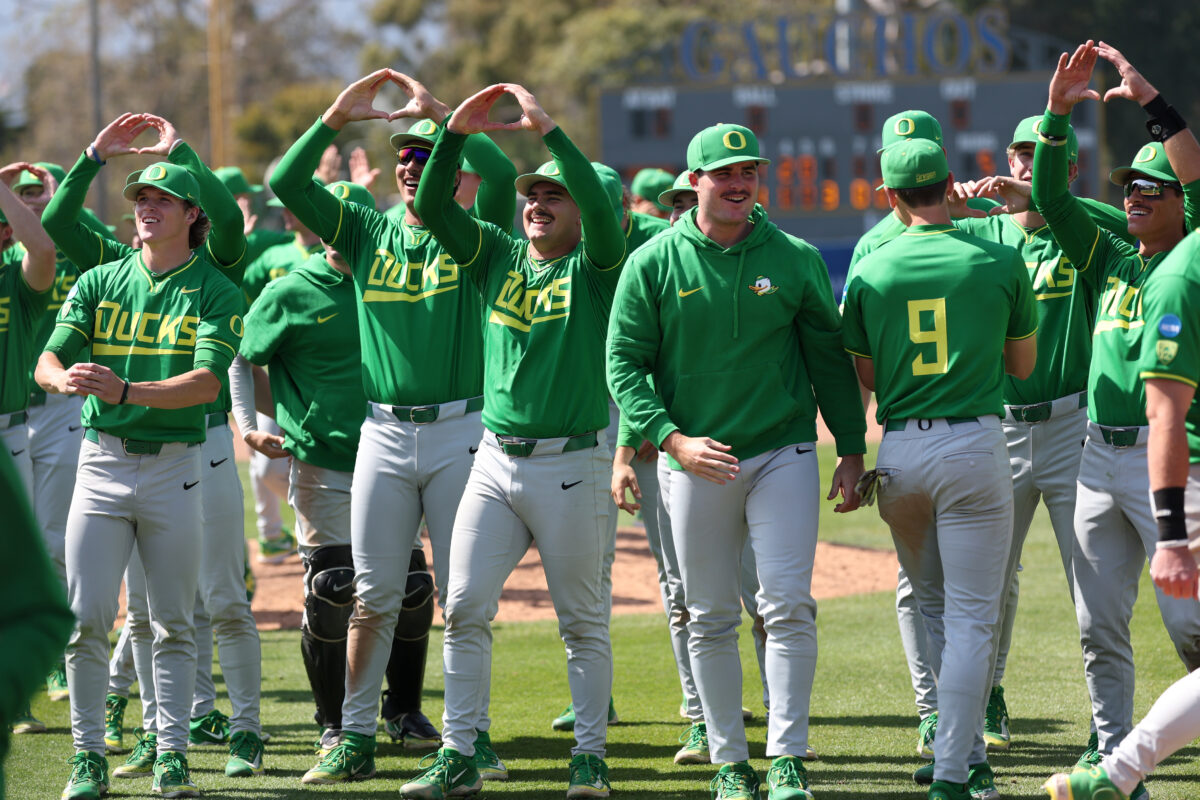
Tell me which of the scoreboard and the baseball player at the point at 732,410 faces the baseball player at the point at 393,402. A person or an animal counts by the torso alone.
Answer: the scoreboard

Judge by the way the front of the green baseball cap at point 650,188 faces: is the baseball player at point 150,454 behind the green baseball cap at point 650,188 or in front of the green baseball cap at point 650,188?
in front

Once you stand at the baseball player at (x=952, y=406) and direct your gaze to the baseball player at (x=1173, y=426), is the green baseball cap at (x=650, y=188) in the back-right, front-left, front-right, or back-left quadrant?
back-left

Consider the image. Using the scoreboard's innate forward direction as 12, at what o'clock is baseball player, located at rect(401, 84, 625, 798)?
The baseball player is roughly at 12 o'clock from the scoreboard.

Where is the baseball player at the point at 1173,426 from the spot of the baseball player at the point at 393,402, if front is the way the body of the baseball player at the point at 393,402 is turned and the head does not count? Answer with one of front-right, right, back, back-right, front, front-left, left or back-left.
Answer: front-left

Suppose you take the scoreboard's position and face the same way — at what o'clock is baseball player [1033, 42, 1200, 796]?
The baseball player is roughly at 12 o'clock from the scoreboard.

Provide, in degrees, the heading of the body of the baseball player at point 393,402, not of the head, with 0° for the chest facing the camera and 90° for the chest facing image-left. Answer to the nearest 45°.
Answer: approximately 0°

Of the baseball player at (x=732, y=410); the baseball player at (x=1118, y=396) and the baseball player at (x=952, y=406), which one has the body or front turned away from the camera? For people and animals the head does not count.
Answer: the baseball player at (x=952, y=406)

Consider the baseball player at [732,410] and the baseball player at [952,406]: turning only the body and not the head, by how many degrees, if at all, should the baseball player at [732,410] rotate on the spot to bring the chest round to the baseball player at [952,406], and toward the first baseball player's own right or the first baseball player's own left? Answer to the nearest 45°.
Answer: approximately 90° to the first baseball player's own left

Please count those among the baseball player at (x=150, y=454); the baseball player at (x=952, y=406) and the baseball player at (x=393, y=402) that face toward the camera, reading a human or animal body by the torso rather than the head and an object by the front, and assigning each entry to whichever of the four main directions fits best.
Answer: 2

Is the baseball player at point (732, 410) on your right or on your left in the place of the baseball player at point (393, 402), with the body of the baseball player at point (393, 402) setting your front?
on your left

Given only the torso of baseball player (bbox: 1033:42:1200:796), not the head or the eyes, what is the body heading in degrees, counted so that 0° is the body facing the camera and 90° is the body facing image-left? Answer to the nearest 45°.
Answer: approximately 45°

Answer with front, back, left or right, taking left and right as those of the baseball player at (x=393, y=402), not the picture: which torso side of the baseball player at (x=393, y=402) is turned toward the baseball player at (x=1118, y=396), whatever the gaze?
left

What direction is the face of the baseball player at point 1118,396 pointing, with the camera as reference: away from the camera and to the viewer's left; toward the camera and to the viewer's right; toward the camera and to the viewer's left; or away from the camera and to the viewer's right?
toward the camera and to the viewer's left
